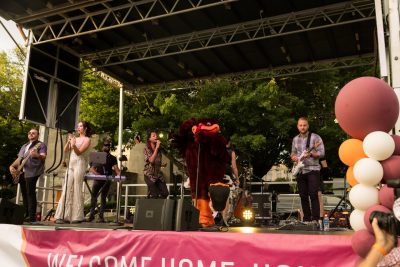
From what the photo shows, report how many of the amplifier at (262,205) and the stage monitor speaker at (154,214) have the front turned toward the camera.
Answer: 1

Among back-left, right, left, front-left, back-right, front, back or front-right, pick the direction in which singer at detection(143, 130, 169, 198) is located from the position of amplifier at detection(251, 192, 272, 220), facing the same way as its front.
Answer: front-right

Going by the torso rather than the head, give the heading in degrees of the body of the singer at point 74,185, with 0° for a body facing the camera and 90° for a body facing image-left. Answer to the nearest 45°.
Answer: approximately 45°

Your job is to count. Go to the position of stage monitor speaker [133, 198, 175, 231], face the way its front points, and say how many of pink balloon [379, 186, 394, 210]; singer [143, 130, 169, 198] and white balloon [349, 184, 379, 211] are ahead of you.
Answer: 1
